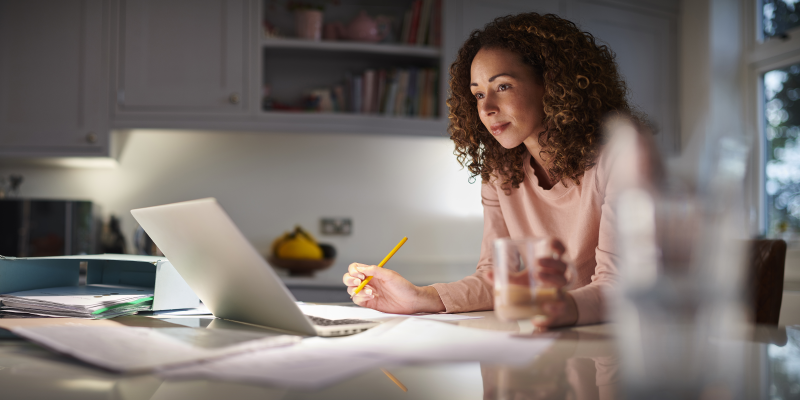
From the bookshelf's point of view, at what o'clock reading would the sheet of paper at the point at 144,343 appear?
The sheet of paper is roughly at 12 o'clock from the bookshelf.

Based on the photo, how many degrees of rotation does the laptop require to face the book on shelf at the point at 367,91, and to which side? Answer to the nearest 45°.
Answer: approximately 45° to its left

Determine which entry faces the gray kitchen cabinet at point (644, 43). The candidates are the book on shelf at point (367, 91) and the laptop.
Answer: the laptop

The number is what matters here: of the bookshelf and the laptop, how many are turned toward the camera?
1

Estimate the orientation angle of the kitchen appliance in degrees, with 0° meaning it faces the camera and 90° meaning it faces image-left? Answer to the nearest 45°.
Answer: approximately 0°

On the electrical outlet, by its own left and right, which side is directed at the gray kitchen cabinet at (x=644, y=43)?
left

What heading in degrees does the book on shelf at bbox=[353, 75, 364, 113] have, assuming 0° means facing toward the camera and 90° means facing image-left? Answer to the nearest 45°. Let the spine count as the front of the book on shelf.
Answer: approximately 0°

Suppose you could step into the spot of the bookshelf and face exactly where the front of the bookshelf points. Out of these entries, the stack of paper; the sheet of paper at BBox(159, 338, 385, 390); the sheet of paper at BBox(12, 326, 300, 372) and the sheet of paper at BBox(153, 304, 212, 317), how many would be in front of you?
4

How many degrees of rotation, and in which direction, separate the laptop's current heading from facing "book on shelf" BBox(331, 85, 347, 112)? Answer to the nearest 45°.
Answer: approximately 45° to its left

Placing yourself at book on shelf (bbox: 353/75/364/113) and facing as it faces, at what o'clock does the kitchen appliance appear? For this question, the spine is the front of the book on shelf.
The kitchen appliance is roughly at 3 o'clock from the book on shelf.

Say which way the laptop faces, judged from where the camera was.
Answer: facing away from the viewer and to the right of the viewer
